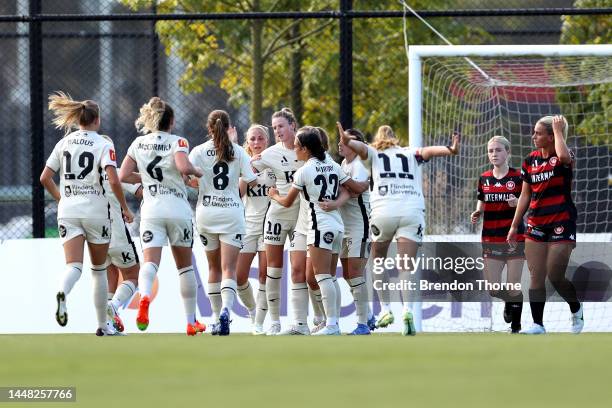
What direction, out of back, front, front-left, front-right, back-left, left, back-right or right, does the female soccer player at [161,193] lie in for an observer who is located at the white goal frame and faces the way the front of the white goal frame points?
front-right

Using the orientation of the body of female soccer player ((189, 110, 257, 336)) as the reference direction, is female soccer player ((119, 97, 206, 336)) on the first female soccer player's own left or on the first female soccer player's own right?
on the first female soccer player's own left

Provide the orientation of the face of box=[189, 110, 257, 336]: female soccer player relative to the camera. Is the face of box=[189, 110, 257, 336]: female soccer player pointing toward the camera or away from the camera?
away from the camera

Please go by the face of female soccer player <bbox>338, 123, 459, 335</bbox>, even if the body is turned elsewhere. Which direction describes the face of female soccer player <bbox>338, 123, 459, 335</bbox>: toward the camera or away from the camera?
away from the camera

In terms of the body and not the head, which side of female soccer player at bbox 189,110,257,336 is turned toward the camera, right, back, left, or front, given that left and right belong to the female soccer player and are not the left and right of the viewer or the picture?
back

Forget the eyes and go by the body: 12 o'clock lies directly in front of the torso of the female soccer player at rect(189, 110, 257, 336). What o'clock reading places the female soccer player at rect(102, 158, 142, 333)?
the female soccer player at rect(102, 158, 142, 333) is roughly at 10 o'clock from the female soccer player at rect(189, 110, 257, 336).

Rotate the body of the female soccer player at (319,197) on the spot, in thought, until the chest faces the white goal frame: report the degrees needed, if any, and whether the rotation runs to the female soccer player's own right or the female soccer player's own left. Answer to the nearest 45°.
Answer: approximately 90° to the female soccer player's own right

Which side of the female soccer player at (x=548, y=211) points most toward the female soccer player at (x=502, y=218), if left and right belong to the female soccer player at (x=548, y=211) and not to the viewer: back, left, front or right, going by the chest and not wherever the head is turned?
right
